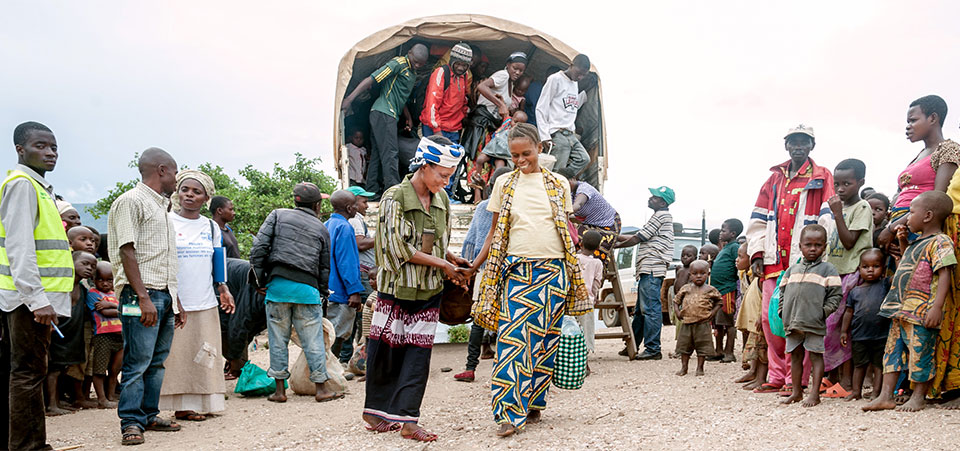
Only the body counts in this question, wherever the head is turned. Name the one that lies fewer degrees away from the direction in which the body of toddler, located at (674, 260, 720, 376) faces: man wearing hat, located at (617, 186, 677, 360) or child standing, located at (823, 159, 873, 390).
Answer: the child standing

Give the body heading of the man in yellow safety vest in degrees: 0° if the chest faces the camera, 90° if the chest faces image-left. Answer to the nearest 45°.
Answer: approximately 315°

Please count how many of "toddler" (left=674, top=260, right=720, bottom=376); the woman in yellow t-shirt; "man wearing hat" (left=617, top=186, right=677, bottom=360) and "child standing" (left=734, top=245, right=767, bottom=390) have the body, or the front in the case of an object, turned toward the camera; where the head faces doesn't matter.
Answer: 2

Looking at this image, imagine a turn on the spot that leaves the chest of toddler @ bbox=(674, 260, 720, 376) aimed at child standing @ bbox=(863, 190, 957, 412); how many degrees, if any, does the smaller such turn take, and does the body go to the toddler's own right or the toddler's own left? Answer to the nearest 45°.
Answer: approximately 45° to the toddler's own left

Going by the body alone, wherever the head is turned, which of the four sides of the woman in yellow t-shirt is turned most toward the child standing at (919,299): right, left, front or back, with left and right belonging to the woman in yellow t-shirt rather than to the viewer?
left

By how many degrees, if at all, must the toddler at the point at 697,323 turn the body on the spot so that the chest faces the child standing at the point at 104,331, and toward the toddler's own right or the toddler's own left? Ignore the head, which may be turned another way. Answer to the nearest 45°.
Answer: approximately 45° to the toddler's own right

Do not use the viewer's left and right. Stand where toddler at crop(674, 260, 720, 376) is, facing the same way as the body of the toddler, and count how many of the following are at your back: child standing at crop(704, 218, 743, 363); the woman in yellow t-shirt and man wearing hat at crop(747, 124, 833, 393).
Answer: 1

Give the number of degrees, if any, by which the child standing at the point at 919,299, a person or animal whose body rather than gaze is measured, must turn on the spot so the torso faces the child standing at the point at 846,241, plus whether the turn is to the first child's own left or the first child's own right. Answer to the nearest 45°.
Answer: approximately 90° to the first child's own right

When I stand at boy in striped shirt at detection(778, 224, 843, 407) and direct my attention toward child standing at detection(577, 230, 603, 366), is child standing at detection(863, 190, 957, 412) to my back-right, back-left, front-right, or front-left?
back-right

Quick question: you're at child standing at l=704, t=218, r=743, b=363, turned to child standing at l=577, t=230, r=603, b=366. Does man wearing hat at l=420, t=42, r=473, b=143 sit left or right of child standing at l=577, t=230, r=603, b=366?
right
